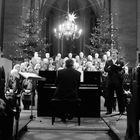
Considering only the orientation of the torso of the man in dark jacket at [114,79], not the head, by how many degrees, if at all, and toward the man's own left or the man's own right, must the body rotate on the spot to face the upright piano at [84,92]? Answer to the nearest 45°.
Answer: approximately 45° to the man's own right

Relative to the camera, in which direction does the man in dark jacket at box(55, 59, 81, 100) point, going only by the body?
away from the camera

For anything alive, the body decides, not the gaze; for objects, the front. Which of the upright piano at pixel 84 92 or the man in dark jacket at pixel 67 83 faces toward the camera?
the upright piano

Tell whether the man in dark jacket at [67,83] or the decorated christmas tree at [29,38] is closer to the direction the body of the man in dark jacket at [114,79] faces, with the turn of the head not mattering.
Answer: the man in dark jacket

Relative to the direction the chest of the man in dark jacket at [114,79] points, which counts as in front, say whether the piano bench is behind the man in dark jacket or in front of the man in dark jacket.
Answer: in front

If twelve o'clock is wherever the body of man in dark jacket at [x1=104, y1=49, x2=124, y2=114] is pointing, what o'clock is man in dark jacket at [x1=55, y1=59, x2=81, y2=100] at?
man in dark jacket at [x1=55, y1=59, x2=81, y2=100] is roughly at 1 o'clock from man in dark jacket at [x1=104, y1=49, x2=124, y2=114].

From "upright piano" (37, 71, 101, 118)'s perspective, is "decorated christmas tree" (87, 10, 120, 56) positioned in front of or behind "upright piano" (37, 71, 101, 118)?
behind

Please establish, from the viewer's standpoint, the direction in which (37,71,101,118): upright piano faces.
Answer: facing the viewer

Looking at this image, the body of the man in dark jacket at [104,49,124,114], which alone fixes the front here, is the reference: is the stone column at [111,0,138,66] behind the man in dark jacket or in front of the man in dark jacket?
behind

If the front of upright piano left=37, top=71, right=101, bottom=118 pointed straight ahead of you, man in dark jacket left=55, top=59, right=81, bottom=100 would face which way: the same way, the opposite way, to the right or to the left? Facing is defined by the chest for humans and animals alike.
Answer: the opposite way

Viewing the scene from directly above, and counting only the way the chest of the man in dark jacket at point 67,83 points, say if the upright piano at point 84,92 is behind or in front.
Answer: in front
